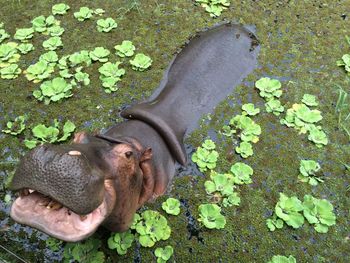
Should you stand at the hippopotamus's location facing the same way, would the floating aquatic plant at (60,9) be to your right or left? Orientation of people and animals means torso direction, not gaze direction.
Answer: on your right

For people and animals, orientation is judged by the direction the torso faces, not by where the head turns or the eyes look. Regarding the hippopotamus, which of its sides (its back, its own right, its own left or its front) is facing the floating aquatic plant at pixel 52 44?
right

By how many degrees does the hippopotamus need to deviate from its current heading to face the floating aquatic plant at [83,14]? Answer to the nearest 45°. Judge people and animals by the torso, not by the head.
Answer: approximately 135° to its right

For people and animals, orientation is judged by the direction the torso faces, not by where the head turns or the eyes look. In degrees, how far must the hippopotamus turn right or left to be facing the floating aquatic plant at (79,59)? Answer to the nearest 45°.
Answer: approximately 90° to its right

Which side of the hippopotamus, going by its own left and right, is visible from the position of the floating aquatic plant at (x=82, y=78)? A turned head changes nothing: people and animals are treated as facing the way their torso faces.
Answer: right

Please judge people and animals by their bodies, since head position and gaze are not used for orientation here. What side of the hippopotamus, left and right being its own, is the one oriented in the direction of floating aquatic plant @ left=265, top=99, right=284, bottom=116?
back

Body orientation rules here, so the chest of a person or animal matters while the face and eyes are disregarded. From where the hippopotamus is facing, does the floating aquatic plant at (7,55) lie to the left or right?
on its right

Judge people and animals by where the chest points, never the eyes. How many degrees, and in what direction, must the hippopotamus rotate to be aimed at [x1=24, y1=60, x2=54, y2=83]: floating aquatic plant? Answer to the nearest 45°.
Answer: approximately 90° to its right

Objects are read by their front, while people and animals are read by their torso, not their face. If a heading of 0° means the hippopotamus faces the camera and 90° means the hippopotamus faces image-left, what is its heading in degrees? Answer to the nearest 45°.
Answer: approximately 45°

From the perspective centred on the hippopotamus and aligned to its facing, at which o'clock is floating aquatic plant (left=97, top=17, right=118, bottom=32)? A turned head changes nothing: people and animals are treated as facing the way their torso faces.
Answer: The floating aquatic plant is roughly at 4 o'clock from the hippopotamus.

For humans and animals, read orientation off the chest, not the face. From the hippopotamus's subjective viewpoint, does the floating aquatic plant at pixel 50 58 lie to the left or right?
on its right
